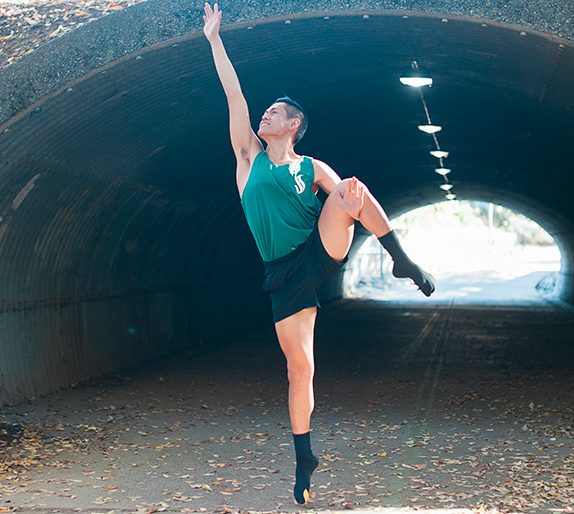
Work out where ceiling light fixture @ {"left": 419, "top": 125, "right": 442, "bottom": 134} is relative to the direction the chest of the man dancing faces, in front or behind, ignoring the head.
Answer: behind

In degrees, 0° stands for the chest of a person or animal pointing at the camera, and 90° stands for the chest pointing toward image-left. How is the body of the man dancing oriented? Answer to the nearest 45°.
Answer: approximately 0°

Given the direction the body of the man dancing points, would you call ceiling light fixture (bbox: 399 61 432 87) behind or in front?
behind
